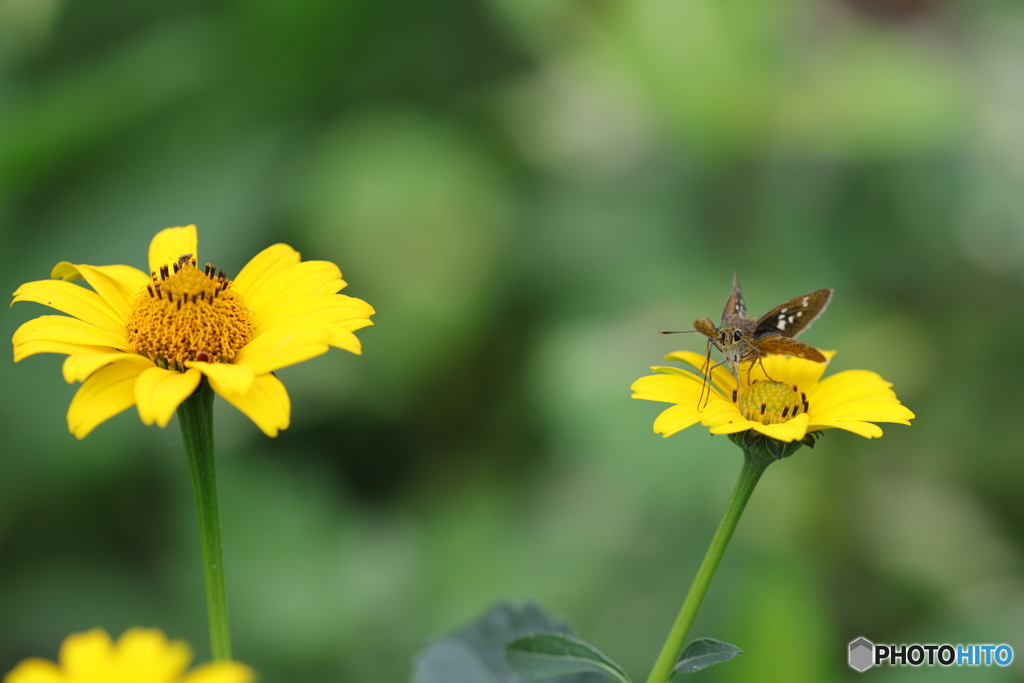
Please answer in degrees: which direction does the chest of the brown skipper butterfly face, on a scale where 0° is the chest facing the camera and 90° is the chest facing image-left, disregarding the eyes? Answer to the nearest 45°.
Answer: approximately 45°

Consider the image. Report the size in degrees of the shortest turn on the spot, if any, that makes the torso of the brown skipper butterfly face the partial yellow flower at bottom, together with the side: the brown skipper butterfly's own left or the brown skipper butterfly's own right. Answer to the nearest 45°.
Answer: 0° — it already faces it

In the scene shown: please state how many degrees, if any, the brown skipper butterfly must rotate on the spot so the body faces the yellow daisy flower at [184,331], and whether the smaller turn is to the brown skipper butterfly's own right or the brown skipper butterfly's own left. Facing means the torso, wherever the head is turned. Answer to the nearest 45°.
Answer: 0° — it already faces it
